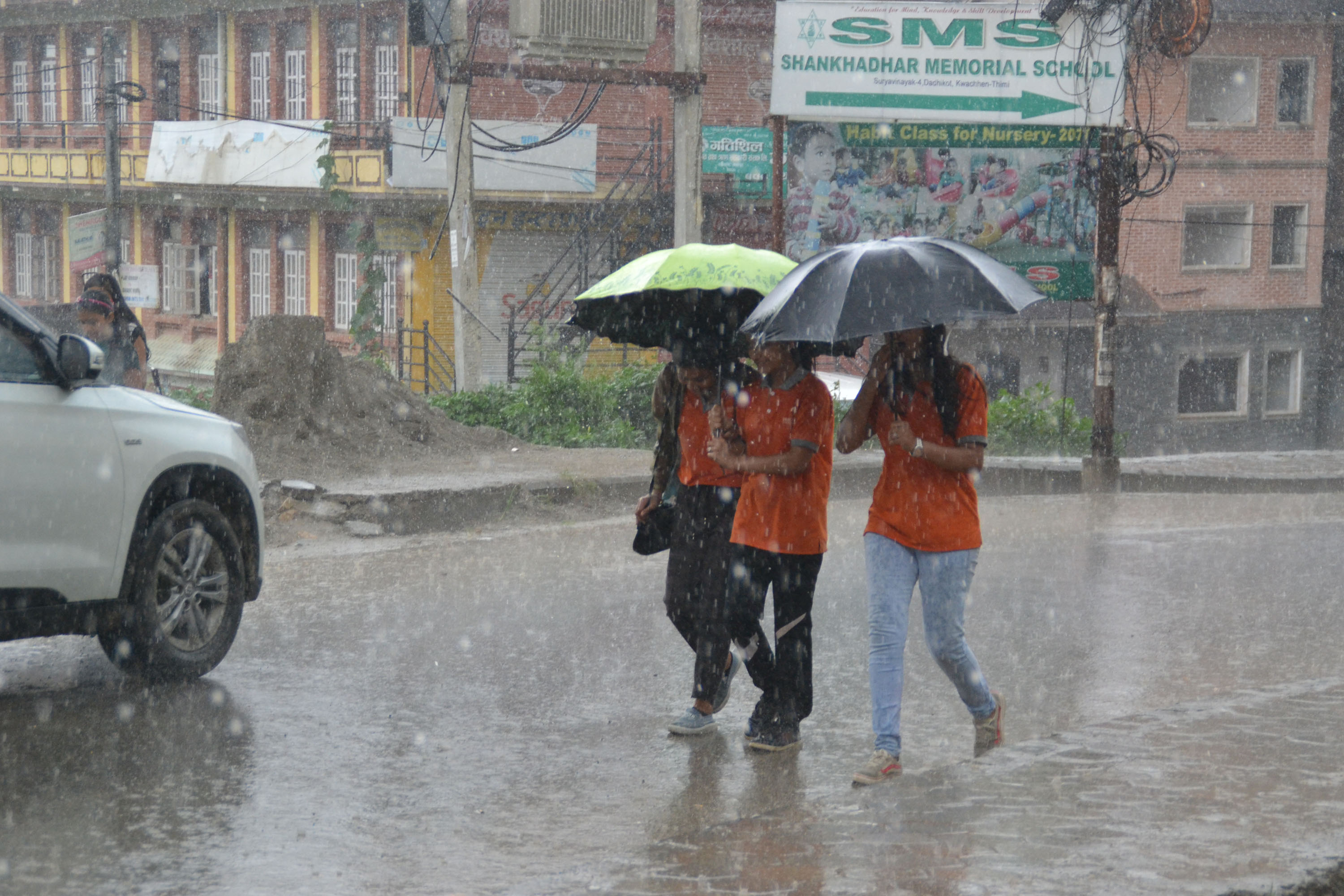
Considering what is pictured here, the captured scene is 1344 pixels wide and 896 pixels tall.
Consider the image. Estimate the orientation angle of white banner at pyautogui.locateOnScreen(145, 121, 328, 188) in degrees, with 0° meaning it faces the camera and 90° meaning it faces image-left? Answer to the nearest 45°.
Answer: approximately 0°

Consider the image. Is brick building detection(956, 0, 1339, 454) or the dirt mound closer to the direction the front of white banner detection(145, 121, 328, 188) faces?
the dirt mound

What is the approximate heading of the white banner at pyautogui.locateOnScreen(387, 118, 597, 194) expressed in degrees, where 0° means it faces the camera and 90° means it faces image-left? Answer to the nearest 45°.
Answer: approximately 0°

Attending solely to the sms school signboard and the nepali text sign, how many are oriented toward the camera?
2

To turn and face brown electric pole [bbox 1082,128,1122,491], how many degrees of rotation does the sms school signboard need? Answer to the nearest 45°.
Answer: approximately 45° to its left

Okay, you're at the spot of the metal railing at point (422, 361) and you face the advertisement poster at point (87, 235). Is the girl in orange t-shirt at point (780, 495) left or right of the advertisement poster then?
left
